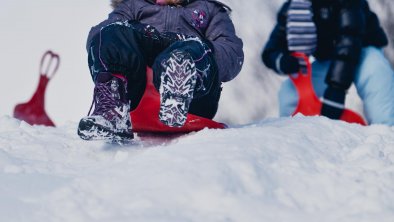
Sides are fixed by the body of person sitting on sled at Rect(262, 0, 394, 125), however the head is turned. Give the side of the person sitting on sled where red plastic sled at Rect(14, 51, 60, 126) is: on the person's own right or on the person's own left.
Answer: on the person's own right

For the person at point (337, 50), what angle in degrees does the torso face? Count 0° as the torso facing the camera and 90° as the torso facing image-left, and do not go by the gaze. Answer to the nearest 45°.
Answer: approximately 45°

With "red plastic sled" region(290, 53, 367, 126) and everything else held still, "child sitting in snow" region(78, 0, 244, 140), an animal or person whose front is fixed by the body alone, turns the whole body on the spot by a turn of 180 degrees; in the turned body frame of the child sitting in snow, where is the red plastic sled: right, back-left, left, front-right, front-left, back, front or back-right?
front-right

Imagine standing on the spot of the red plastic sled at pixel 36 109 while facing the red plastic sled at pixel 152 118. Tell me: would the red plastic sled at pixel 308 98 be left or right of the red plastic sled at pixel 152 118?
left

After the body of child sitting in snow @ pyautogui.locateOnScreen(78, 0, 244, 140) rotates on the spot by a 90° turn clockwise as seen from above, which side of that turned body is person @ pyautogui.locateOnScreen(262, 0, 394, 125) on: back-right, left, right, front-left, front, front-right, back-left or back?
back-right

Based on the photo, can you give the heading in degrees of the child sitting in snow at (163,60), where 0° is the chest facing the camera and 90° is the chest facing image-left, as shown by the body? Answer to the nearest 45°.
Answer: approximately 0°

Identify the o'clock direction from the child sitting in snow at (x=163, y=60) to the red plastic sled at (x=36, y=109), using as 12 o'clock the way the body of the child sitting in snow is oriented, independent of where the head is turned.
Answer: The red plastic sled is roughly at 5 o'clock from the child sitting in snow.
